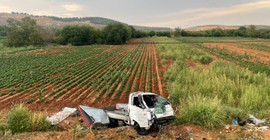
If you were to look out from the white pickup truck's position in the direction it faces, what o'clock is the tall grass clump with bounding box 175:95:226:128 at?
The tall grass clump is roughly at 11 o'clock from the white pickup truck.

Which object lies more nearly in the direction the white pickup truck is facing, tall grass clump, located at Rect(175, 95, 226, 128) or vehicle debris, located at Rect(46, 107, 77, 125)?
the tall grass clump

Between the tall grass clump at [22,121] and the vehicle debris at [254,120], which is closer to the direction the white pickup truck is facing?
the vehicle debris

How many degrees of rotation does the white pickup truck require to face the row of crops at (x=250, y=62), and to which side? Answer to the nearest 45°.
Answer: approximately 90° to its left

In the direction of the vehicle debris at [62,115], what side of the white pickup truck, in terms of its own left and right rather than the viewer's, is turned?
back

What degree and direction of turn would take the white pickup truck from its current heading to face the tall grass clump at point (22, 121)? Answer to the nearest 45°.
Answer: approximately 135° to its right

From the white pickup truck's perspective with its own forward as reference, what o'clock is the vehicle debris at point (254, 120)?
The vehicle debris is roughly at 11 o'clock from the white pickup truck.

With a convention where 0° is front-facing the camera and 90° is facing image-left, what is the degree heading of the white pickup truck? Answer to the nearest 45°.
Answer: approximately 315°
